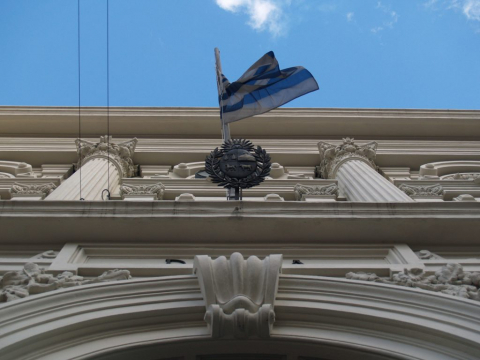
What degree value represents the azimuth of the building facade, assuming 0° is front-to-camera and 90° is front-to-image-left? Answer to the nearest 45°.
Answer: approximately 0°
